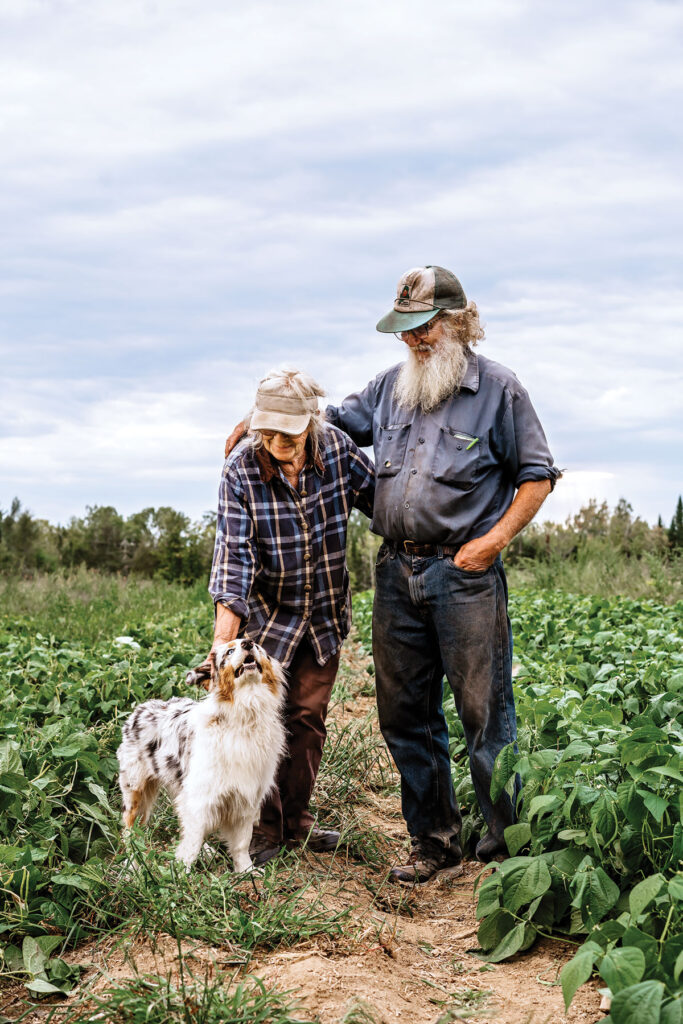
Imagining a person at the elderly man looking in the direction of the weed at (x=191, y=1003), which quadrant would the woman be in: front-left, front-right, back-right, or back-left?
front-right

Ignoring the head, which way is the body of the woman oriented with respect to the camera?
toward the camera

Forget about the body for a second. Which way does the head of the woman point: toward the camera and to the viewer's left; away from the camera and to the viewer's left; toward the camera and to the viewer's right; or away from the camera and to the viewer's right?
toward the camera and to the viewer's left

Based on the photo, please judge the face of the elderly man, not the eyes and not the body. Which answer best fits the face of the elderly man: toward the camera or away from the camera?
toward the camera

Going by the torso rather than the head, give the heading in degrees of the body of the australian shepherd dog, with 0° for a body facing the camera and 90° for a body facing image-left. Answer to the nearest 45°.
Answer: approximately 315°

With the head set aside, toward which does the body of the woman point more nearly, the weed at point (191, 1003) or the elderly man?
the weed

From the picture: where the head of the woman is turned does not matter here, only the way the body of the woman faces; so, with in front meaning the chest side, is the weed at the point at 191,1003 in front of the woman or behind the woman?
in front

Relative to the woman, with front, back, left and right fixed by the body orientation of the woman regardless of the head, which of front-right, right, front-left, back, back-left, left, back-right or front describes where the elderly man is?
left

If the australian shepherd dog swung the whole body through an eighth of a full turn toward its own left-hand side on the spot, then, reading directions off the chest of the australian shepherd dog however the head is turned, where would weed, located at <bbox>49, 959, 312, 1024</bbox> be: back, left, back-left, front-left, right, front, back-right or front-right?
right
